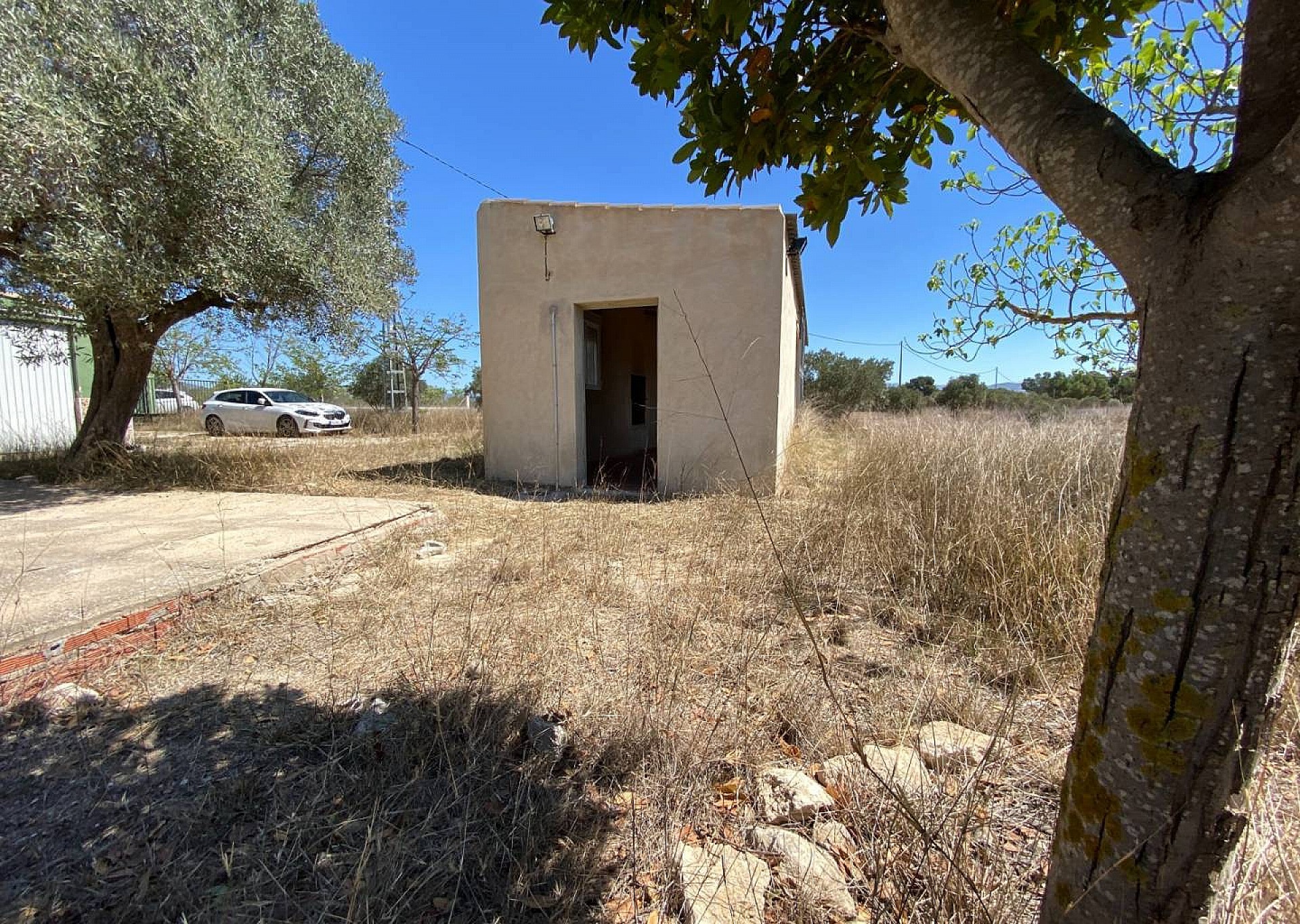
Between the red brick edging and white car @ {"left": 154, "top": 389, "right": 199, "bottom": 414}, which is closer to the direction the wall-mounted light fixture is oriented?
the red brick edging

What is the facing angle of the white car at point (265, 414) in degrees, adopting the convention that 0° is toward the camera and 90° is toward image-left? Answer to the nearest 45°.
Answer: approximately 315°

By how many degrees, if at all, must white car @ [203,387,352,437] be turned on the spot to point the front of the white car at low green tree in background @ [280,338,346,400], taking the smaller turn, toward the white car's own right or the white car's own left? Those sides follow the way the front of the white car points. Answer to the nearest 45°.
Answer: approximately 135° to the white car's own left

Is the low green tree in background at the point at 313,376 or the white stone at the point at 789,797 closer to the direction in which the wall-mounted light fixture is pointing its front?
the white stone

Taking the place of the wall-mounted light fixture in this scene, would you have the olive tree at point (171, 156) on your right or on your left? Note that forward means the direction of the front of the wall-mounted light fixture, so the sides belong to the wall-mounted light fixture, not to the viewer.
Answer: on your right

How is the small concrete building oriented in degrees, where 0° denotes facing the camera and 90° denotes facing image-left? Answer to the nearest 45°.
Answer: approximately 0°

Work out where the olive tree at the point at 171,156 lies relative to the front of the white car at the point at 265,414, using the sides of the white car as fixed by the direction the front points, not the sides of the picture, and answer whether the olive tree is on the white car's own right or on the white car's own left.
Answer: on the white car's own right
